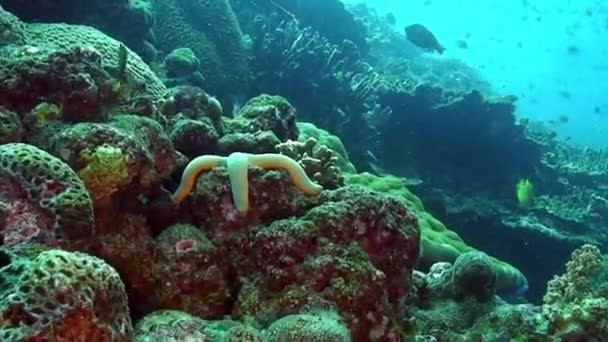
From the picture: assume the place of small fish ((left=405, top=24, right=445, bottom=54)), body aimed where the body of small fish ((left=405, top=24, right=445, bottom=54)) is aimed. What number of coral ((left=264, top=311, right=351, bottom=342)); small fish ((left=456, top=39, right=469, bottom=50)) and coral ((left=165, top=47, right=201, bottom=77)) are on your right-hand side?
1
